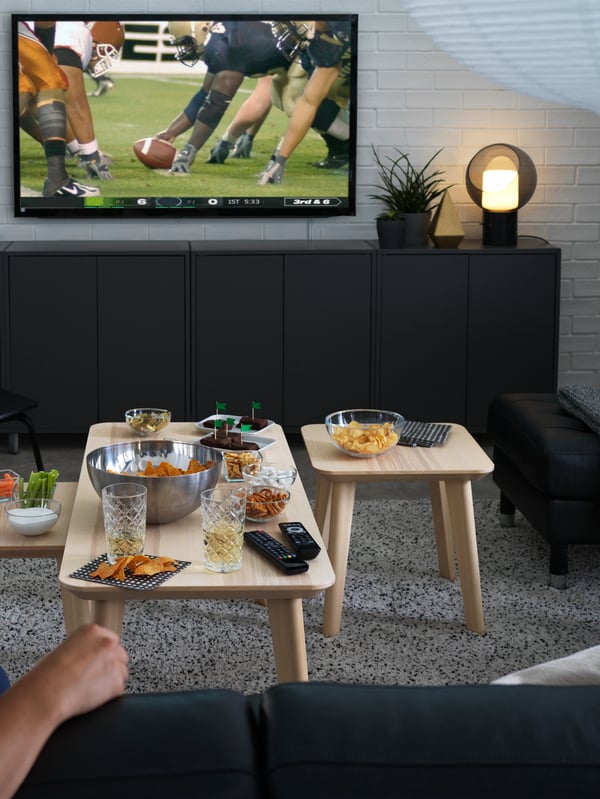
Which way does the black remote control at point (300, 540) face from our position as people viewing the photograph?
facing away from the viewer and to the left of the viewer

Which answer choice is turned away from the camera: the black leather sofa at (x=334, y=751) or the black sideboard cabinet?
the black leather sofa

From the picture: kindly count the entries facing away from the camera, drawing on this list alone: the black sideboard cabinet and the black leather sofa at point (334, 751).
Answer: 1

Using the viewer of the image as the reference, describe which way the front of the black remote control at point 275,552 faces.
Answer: facing away from the viewer and to the left of the viewer

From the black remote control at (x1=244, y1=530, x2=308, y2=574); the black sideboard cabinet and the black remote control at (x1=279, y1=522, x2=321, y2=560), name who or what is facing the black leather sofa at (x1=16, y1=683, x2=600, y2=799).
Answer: the black sideboard cabinet

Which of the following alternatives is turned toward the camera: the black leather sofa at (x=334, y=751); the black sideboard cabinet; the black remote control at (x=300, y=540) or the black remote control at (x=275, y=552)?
the black sideboard cabinet

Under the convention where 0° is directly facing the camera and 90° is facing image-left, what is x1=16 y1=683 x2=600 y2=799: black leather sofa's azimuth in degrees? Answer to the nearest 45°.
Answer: approximately 180°
